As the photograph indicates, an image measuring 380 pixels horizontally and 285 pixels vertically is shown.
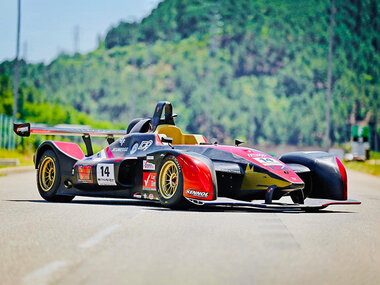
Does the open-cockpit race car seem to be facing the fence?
no

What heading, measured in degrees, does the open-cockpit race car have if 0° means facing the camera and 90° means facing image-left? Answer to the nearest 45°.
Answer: approximately 315°
